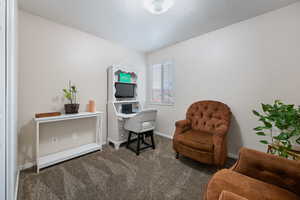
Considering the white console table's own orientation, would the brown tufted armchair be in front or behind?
in front

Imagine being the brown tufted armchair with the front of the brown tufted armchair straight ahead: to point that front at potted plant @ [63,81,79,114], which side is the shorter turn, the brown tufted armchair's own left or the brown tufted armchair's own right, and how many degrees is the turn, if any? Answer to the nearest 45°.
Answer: approximately 45° to the brown tufted armchair's own right

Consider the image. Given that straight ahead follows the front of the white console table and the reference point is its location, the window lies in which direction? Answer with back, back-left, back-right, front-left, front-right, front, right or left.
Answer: front-left

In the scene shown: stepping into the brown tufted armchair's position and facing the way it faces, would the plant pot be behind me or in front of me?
in front

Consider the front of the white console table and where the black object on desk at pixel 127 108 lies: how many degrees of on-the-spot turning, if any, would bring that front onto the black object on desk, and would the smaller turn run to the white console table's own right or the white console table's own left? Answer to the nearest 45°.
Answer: approximately 45° to the white console table's own left

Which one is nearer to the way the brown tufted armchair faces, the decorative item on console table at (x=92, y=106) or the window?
the decorative item on console table

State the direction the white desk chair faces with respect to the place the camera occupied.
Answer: facing away from the viewer and to the left of the viewer

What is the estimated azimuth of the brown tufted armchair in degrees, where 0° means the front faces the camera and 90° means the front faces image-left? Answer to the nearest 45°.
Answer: approximately 45°

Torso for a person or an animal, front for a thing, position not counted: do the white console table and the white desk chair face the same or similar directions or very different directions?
very different directions
